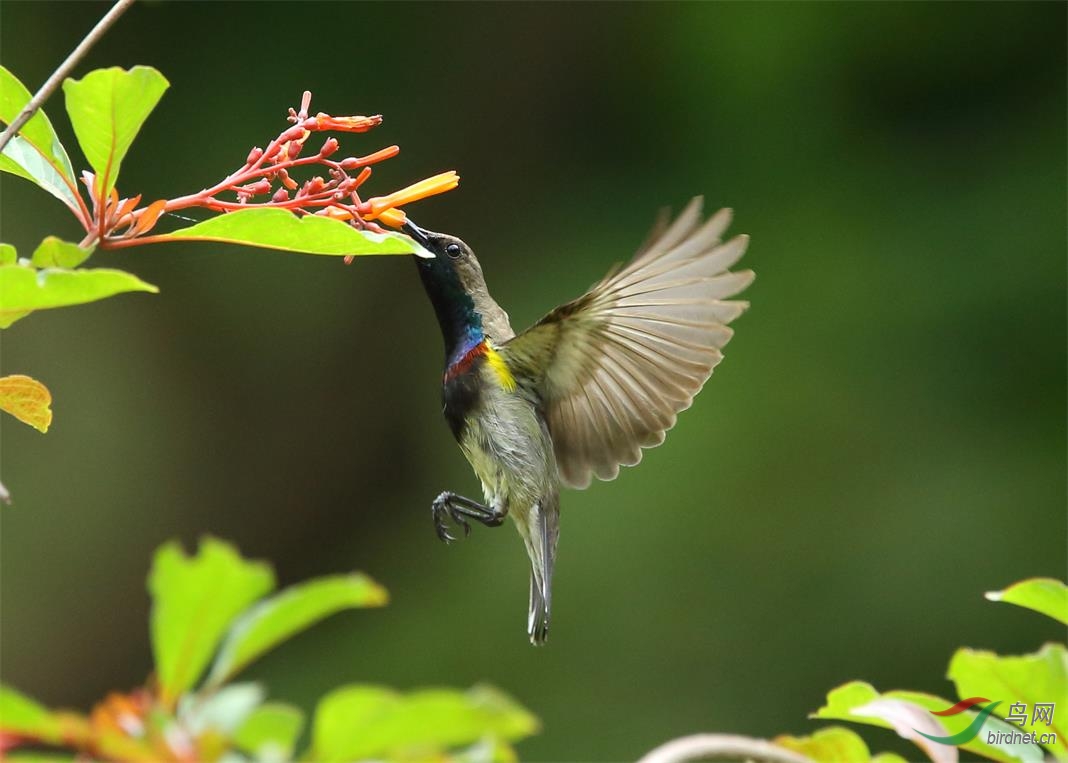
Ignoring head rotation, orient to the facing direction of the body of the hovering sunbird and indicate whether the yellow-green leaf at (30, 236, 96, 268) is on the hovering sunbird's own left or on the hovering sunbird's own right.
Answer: on the hovering sunbird's own right

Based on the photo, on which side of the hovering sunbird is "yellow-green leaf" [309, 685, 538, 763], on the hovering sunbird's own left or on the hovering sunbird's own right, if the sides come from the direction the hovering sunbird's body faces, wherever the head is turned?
on the hovering sunbird's own left

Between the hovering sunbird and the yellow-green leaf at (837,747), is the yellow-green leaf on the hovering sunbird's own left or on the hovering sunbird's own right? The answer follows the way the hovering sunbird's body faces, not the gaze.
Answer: on the hovering sunbird's own left

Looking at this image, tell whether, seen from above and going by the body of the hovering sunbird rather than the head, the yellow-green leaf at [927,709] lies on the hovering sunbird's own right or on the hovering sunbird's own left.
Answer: on the hovering sunbird's own left

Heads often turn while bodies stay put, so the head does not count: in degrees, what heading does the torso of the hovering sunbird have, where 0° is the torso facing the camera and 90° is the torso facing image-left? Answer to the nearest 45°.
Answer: approximately 90°

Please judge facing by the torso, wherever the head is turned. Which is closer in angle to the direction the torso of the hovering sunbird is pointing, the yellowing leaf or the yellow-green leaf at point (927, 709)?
the yellowing leaf
